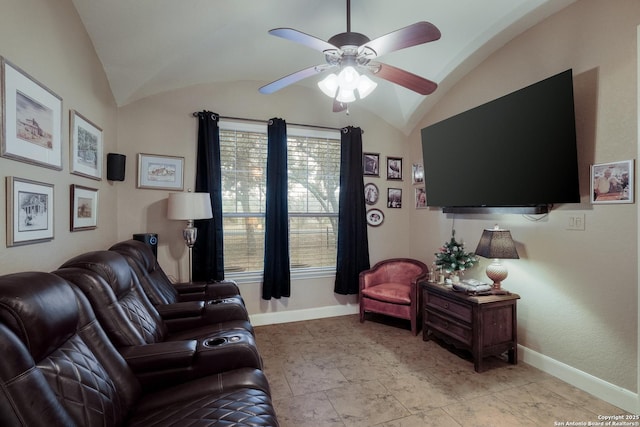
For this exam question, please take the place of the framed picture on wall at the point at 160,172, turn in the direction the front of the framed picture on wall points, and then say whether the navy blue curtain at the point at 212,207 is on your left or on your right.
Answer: on your left

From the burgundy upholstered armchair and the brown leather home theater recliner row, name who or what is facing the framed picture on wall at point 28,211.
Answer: the burgundy upholstered armchair

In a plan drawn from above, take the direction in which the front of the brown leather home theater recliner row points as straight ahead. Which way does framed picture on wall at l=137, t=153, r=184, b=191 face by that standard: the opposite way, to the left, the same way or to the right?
to the right

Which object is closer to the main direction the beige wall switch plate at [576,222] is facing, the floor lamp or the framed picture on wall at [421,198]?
the floor lamp

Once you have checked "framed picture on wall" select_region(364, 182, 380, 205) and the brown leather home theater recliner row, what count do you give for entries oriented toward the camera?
1

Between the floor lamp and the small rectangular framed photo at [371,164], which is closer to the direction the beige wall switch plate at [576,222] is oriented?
the floor lamp

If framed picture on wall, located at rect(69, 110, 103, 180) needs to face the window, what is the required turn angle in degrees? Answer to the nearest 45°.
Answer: approximately 45° to its left

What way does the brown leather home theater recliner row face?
to the viewer's right

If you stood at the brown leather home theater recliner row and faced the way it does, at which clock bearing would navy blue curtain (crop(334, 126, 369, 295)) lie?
The navy blue curtain is roughly at 11 o'clock from the brown leather home theater recliner row.

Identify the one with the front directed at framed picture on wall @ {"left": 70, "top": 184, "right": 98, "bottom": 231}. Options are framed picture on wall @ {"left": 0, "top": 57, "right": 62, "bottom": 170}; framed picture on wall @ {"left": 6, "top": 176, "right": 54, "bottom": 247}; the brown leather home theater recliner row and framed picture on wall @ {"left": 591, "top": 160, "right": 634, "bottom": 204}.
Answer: framed picture on wall @ {"left": 591, "top": 160, "right": 634, "bottom": 204}
